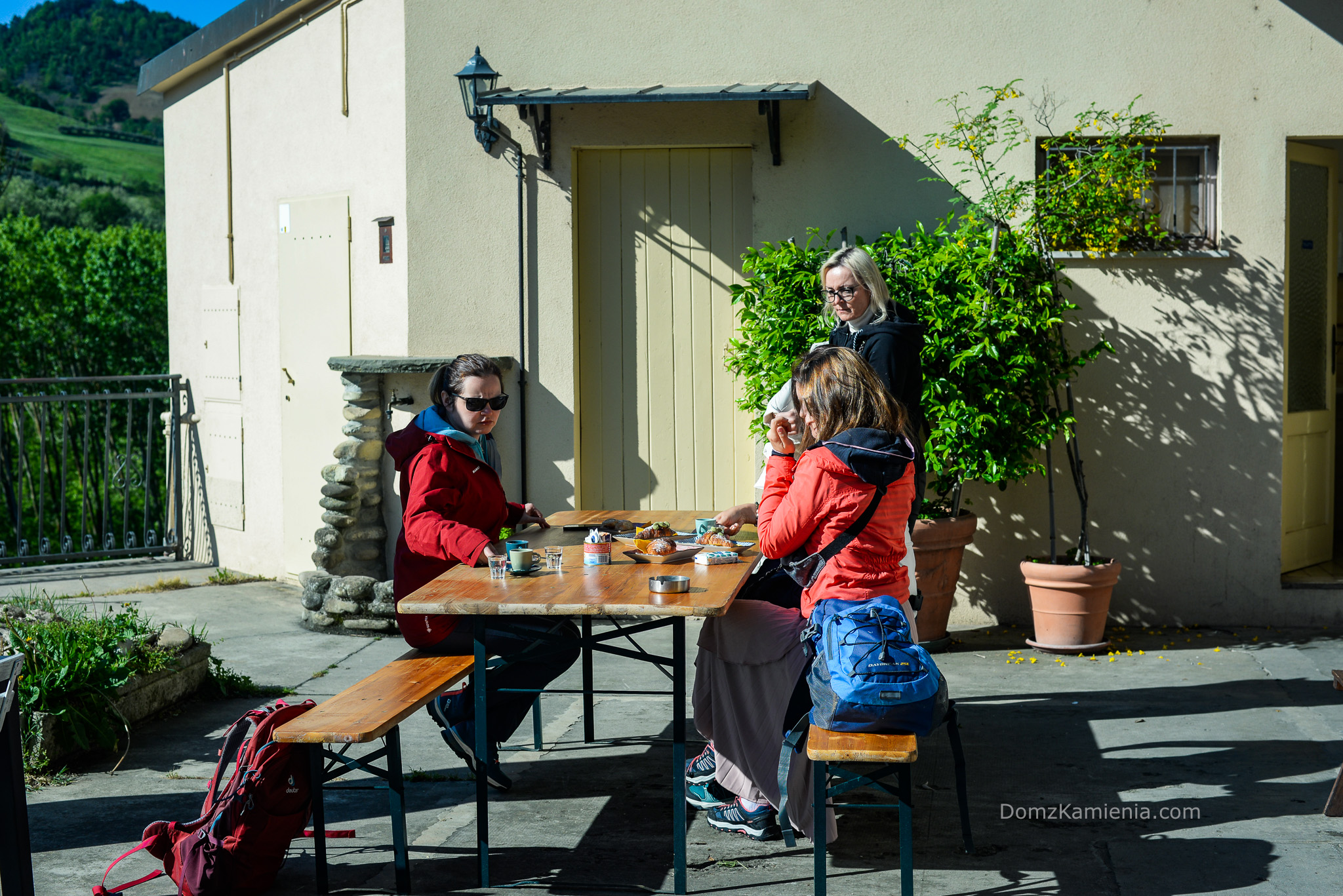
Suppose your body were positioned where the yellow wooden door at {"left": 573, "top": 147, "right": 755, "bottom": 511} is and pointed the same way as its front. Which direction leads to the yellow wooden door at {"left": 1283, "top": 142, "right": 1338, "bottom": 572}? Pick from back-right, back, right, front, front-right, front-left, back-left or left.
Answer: left

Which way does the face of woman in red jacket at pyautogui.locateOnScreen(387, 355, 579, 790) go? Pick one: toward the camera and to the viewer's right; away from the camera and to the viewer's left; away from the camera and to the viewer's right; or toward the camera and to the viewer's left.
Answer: toward the camera and to the viewer's right

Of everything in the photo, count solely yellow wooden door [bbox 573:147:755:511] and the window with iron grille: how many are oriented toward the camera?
2

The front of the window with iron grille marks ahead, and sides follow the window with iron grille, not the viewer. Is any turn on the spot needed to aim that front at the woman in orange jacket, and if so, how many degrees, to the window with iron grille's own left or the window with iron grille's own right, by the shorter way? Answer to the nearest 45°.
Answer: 0° — it already faces them

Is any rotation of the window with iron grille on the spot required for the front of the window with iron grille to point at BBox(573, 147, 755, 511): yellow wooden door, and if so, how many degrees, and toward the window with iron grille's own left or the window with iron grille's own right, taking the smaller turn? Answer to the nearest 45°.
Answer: approximately 90° to the window with iron grille's own right

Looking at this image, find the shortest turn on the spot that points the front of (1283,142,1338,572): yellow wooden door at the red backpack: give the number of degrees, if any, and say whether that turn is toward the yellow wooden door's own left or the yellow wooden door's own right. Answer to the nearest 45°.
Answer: approximately 90° to the yellow wooden door's own right

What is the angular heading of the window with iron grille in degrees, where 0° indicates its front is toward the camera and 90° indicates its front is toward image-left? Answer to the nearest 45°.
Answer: approximately 0°

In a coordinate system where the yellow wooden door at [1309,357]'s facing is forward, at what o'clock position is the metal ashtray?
The metal ashtray is roughly at 2 o'clock from the yellow wooden door.

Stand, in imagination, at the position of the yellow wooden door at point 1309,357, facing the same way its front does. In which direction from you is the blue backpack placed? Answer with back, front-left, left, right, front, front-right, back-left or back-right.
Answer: front-right

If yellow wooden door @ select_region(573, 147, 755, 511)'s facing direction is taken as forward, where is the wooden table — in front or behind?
in front

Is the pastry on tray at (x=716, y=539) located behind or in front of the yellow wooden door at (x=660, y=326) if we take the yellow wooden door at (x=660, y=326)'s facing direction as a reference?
in front

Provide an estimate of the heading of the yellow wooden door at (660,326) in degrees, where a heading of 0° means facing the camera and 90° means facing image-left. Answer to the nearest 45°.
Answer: approximately 0°

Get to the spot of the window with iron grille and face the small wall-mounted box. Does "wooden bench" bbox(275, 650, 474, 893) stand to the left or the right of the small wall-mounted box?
left
